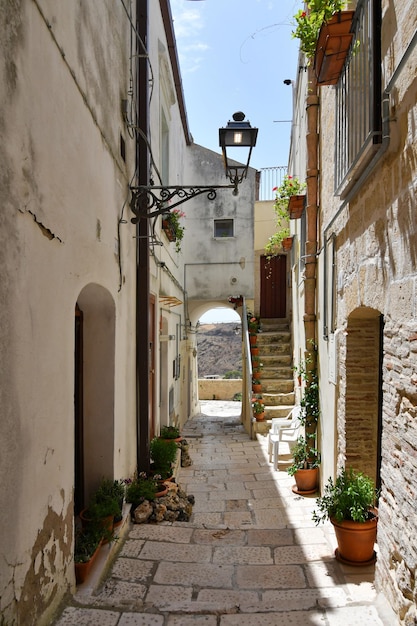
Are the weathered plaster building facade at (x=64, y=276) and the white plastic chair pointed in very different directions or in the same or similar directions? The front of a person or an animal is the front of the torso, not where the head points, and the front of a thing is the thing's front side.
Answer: very different directions

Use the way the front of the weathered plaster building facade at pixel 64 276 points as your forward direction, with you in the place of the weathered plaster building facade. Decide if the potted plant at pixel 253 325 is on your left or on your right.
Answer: on your left

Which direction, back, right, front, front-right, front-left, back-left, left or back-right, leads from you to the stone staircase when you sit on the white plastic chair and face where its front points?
back-right

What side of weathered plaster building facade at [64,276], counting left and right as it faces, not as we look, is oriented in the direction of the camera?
right

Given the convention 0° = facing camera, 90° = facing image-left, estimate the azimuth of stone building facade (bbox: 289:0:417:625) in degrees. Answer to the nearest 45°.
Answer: approximately 90°

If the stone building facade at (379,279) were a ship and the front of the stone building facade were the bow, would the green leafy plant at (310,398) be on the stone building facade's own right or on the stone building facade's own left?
on the stone building facade's own right

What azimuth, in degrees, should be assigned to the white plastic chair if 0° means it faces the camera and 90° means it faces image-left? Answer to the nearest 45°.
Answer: approximately 45°

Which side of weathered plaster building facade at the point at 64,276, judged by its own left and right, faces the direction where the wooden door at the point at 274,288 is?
left

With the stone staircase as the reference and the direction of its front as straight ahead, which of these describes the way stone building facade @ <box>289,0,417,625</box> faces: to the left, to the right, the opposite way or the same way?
to the right
